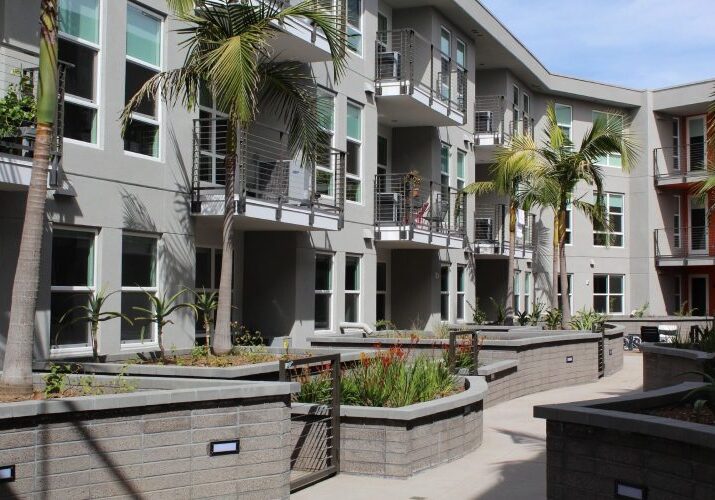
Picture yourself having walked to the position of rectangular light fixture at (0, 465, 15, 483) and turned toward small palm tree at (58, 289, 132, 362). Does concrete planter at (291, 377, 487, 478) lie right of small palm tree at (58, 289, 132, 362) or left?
right

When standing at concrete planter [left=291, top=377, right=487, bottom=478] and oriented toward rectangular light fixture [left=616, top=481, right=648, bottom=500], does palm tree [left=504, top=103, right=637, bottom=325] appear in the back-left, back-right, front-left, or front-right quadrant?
back-left

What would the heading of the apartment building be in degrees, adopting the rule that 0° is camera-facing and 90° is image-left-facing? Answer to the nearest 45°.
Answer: approximately 315°

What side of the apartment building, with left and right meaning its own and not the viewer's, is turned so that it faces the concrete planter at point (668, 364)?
front

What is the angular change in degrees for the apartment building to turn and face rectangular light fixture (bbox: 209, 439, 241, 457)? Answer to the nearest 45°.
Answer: approximately 45° to its right

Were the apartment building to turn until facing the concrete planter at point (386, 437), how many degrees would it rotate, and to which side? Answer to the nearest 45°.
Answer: approximately 45° to its right

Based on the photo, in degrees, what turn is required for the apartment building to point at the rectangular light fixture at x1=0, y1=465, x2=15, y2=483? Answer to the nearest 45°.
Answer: approximately 45° to its right
